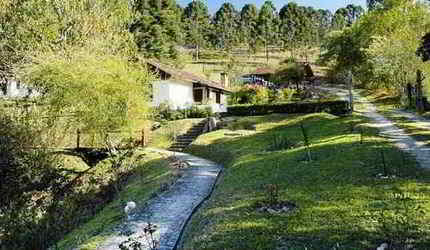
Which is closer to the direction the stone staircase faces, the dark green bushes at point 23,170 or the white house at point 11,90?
the dark green bushes

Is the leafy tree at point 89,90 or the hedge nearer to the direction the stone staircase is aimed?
the leafy tree

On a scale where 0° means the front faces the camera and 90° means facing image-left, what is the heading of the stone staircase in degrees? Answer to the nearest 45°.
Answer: approximately 45°

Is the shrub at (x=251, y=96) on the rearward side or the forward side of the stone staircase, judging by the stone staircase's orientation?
on the rearward side

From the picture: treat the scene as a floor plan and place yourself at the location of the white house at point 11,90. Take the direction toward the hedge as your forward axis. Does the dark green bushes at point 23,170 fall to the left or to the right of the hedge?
right

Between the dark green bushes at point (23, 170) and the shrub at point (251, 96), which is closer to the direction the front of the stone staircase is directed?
the dark green bushes

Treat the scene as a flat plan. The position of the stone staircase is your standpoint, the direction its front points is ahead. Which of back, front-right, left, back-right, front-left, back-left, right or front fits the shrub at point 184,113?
back-right

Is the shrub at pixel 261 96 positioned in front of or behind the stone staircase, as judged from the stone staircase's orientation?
behind

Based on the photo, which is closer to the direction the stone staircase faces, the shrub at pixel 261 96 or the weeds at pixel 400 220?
the weeds

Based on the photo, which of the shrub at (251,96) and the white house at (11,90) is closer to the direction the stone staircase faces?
the white house

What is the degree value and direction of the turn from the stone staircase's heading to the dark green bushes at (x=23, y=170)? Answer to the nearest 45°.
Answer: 0° — it already faces it

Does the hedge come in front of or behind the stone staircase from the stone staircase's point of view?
behind

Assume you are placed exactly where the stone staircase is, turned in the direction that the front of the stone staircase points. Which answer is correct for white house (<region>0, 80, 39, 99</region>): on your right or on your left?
on your right
